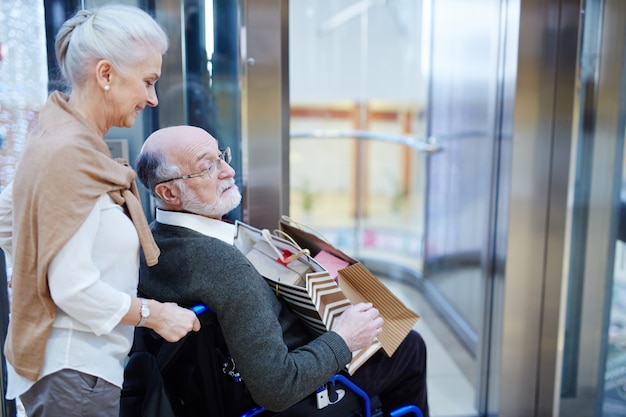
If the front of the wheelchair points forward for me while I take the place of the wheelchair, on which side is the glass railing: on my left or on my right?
on my left

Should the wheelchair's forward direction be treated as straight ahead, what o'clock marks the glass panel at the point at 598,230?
The glass panel is roughly at 11 o'clock from the wheelchair.

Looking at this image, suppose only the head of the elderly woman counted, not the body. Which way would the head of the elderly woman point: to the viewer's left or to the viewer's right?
to the viewer's right

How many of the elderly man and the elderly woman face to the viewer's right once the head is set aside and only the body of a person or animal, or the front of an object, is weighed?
2

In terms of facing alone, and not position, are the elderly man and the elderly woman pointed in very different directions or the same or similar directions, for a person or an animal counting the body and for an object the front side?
same or similar directions

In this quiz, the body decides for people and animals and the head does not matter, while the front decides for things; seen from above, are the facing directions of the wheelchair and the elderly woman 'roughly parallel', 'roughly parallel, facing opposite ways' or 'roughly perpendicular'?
roughly parallel

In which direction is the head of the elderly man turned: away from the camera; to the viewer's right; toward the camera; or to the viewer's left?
to the viewer's right

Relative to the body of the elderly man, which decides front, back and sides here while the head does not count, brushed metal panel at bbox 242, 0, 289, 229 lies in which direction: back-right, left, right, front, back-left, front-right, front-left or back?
left

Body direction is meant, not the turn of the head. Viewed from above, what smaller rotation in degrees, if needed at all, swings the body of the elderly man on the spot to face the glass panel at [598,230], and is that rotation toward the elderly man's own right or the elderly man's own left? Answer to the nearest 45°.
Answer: approximately 45° to the elderly man's own left

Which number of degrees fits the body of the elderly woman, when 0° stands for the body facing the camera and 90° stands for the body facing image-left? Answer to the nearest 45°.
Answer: approximately 270°

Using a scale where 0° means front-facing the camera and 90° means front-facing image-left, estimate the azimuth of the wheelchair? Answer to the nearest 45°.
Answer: approximately 270°

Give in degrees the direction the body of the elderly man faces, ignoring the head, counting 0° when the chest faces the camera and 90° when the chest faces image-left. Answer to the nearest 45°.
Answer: approximately 270°
